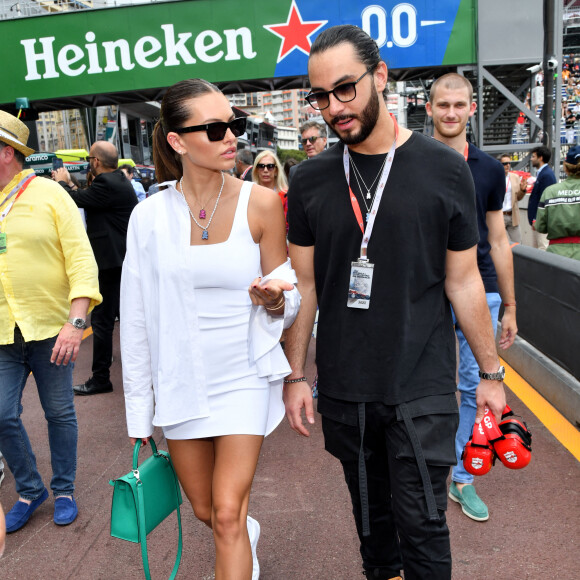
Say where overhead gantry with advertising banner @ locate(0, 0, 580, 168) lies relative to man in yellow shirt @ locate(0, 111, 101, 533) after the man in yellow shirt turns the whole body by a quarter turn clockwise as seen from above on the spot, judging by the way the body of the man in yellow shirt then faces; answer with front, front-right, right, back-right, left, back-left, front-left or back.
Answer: right

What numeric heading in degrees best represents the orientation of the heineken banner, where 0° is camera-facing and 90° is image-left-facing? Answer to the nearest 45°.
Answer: approximately 0°

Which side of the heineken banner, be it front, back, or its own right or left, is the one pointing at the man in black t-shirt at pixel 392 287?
front

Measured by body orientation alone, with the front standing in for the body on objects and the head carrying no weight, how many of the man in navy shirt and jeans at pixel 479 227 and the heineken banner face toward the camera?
2

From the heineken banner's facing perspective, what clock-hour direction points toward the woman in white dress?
The woman in white dress is roughly at 12 o'clock from the heineken banner.

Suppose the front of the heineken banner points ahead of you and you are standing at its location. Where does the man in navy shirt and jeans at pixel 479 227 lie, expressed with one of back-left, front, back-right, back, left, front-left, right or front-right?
front

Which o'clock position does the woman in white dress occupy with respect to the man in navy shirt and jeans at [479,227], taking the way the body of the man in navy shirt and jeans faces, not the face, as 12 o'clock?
The woman in white dress is roughly at 1 o'clock from the man in navy shirt and jeans.

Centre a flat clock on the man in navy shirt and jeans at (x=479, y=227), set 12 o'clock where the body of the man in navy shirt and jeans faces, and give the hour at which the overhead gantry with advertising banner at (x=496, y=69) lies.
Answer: The overhead gantry with advertising banner is roughly at 6 o'clock from the man in navy shirt and jeans.

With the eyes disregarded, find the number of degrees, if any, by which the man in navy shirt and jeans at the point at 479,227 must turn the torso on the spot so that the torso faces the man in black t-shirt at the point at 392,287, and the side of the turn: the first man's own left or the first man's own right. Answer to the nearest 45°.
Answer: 0° — they already face them

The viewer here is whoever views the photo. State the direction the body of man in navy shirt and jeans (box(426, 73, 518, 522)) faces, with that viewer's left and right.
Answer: facing the viewer
